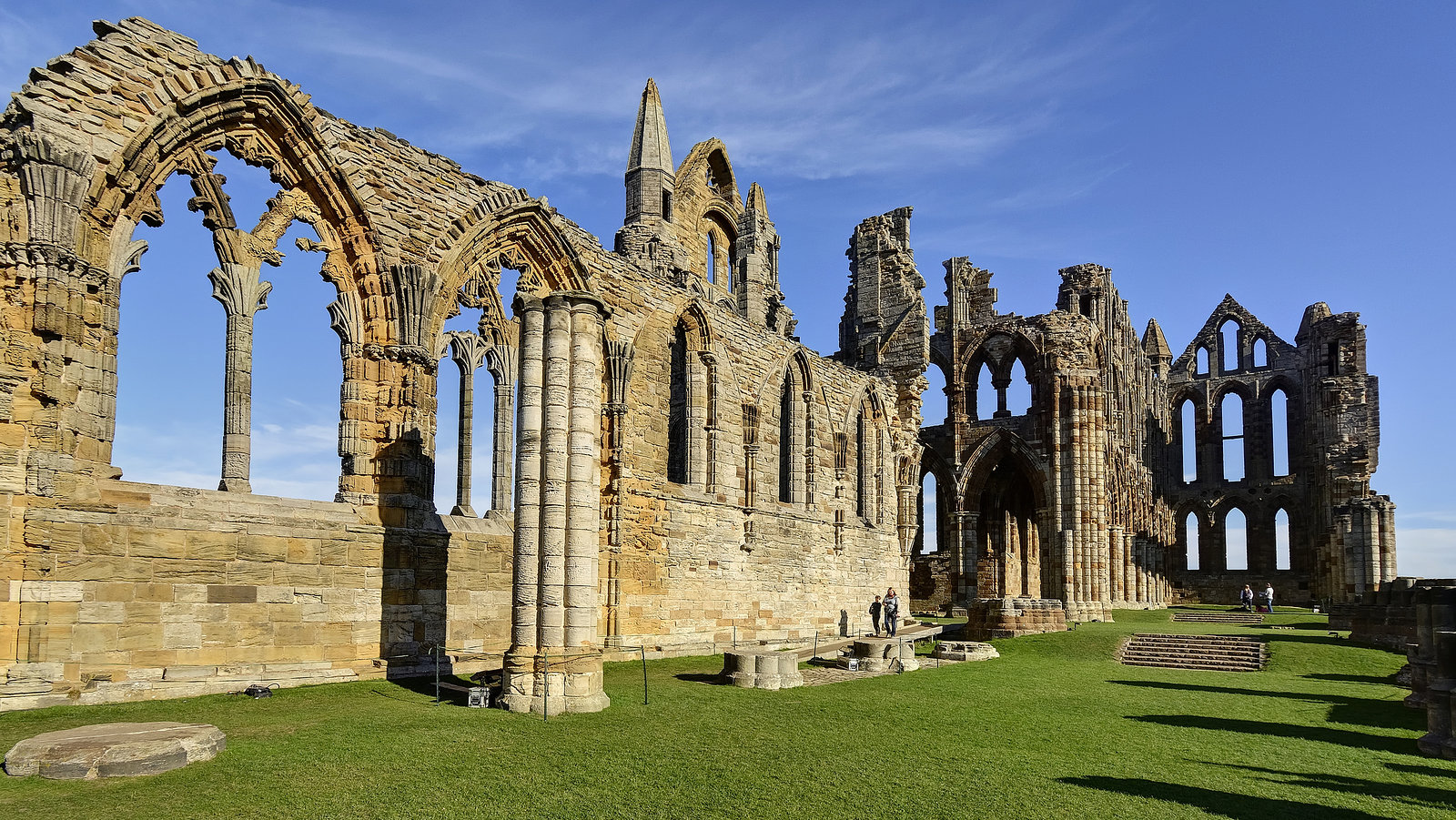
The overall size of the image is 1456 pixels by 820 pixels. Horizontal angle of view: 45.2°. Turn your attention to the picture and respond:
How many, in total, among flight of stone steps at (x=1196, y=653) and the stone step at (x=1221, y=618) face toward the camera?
2

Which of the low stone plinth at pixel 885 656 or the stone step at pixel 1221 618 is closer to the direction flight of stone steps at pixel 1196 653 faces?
the low stone plinth

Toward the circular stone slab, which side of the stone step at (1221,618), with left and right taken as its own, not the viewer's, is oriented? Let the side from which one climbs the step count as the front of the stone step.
front

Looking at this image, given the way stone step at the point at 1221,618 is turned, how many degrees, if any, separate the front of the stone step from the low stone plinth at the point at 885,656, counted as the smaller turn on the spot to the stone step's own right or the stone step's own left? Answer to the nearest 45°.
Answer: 0° — it already faces it

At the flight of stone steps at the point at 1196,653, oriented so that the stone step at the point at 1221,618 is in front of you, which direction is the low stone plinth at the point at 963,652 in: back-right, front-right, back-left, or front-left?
back-left

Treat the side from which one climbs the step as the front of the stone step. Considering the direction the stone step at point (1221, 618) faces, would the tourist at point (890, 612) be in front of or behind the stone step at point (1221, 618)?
in front

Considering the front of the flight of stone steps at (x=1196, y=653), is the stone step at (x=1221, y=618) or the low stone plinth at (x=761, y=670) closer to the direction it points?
the low stone plinth

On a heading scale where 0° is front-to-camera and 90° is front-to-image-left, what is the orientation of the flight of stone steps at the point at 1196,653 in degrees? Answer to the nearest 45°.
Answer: approximately 0°

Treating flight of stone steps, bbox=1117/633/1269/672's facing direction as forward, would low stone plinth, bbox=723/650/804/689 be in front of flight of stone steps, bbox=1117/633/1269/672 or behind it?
in front

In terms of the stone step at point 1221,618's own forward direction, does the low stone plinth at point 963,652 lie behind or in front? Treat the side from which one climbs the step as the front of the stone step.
in front
